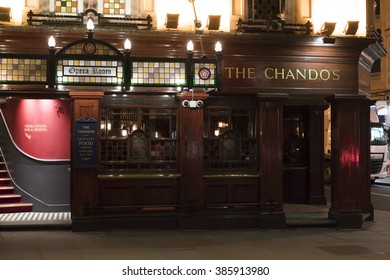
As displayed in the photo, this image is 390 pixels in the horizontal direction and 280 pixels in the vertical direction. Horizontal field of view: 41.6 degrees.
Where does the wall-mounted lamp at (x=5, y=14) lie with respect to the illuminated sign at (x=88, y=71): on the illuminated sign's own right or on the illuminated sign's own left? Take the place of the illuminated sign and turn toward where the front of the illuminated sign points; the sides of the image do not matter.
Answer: on the illuminated sign's own right

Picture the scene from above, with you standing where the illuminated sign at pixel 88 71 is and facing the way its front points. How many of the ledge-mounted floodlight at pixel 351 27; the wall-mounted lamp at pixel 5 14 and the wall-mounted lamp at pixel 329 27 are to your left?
2

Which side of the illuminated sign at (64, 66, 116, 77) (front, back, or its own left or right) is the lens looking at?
front

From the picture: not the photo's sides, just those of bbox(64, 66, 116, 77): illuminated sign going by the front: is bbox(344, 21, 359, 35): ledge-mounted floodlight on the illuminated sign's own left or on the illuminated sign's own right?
on the illuminated sign's own left

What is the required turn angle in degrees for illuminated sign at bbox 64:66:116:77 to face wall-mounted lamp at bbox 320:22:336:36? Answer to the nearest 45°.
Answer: approximately 90° to its left

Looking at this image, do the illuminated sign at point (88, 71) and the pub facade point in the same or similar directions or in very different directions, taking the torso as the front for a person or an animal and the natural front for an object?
same or similar directions

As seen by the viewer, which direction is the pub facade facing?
toward the camera

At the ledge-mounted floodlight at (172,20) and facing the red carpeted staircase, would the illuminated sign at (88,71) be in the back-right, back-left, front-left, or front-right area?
front-left

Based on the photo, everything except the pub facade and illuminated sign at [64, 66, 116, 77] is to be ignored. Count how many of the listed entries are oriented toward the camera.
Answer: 2

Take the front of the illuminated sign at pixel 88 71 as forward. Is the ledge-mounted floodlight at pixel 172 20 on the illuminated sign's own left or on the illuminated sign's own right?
on the illuminated sign's own left
